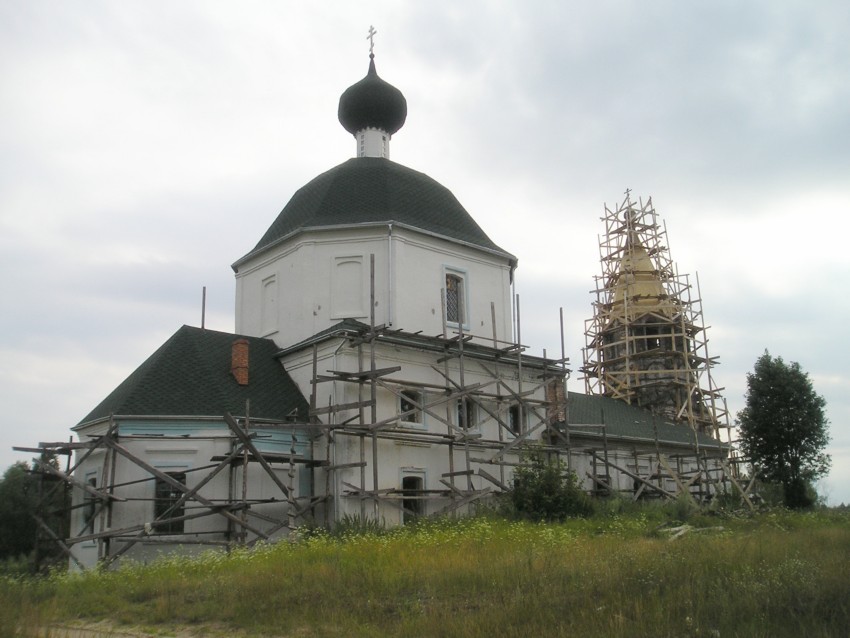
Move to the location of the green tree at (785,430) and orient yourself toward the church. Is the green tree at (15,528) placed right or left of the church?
right

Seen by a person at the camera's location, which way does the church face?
facing away from the viewer and to the right of the viewer

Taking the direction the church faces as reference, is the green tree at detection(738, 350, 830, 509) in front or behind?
in front
